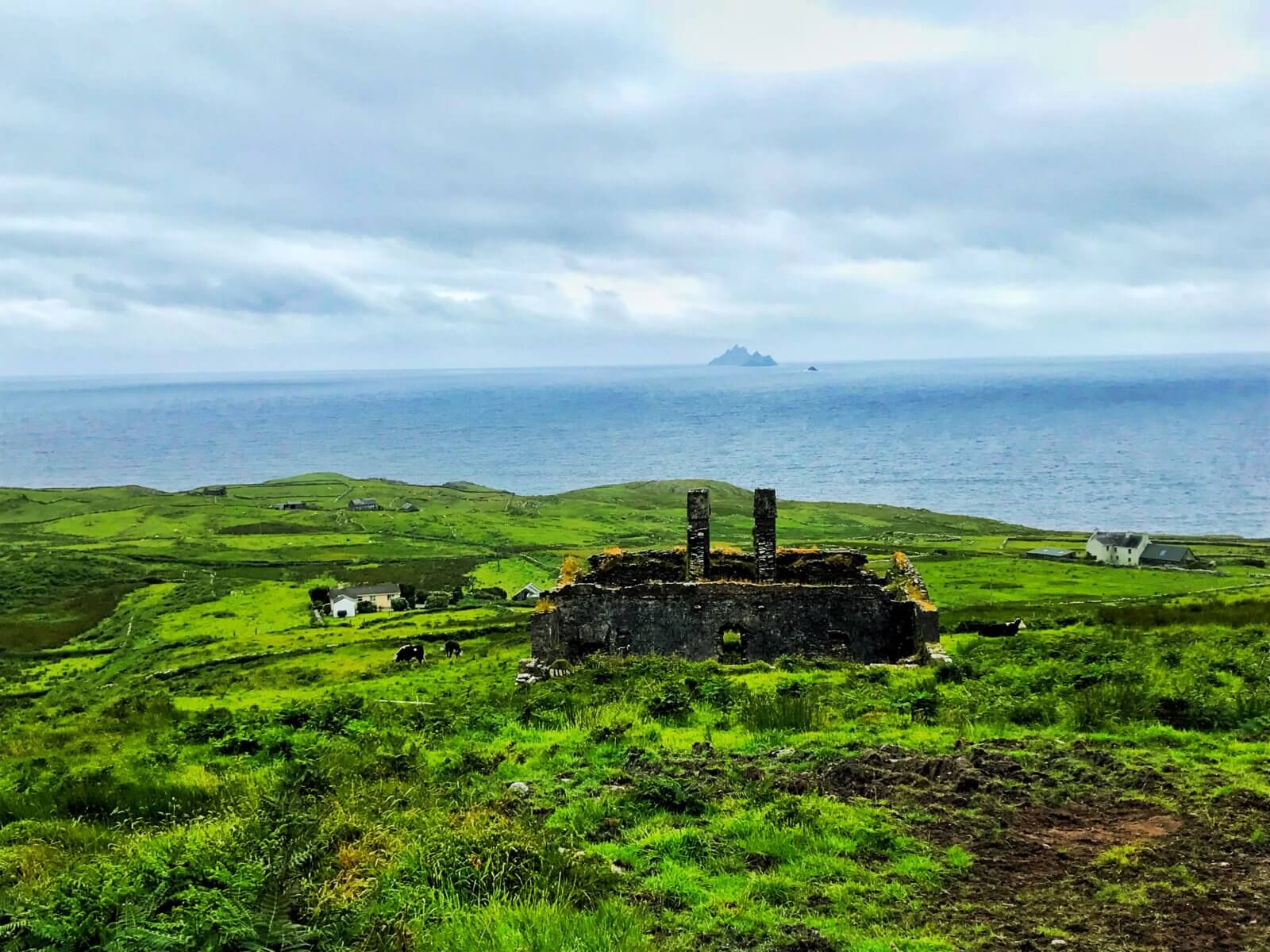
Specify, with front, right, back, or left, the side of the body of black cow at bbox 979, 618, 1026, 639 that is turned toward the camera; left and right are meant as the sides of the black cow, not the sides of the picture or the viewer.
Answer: right

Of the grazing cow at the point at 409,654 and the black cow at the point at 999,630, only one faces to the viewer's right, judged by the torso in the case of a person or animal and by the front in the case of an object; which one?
the black cow

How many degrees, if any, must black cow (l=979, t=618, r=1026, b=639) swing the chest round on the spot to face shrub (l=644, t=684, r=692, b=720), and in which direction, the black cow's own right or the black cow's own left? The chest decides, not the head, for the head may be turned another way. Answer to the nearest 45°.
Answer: approximately 90° to the black cow's own right

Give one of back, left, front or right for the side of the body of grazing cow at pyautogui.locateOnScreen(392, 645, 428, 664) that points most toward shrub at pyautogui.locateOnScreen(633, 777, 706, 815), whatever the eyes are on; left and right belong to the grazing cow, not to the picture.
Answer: left

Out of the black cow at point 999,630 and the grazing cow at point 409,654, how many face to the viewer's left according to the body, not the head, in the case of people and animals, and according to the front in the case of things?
1

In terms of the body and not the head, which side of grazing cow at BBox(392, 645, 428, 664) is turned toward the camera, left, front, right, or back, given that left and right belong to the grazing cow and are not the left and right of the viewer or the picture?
left

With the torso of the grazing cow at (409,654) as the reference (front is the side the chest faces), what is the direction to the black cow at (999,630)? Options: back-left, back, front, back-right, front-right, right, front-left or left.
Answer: back-left
